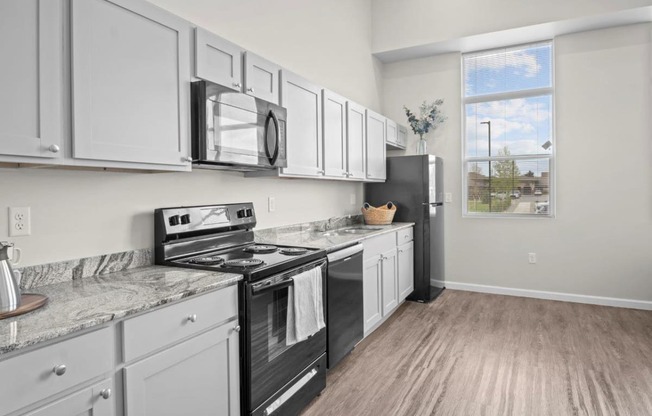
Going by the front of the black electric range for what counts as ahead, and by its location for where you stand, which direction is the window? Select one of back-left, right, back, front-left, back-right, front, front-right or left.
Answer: left

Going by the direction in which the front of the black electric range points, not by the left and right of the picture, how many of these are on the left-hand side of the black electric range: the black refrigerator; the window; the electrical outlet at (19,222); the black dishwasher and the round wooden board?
3

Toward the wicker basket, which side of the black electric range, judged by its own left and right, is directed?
left

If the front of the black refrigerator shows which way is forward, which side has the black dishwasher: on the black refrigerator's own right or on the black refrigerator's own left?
on the black refrigerator's own right

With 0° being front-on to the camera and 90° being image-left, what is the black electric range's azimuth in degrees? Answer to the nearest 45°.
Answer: approximately 315°

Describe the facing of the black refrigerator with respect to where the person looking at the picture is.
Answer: facing to the right of the viewer

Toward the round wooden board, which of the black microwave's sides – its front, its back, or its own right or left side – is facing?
right

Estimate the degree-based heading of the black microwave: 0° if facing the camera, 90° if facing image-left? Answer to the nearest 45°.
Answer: approximately 315°

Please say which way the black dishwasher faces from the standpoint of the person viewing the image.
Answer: facing the viewer and to the right of the viewer
